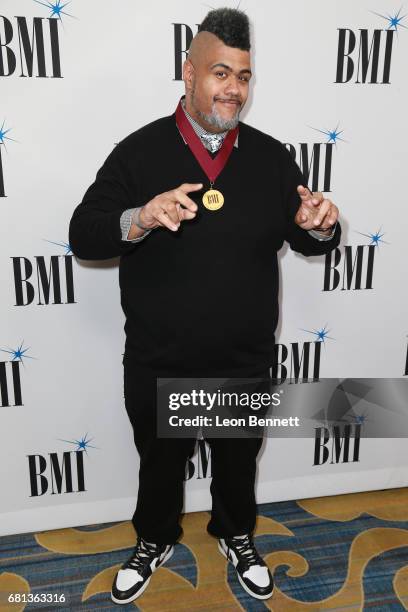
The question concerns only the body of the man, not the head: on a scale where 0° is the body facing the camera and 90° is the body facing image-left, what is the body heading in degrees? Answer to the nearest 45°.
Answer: approximately 0°
